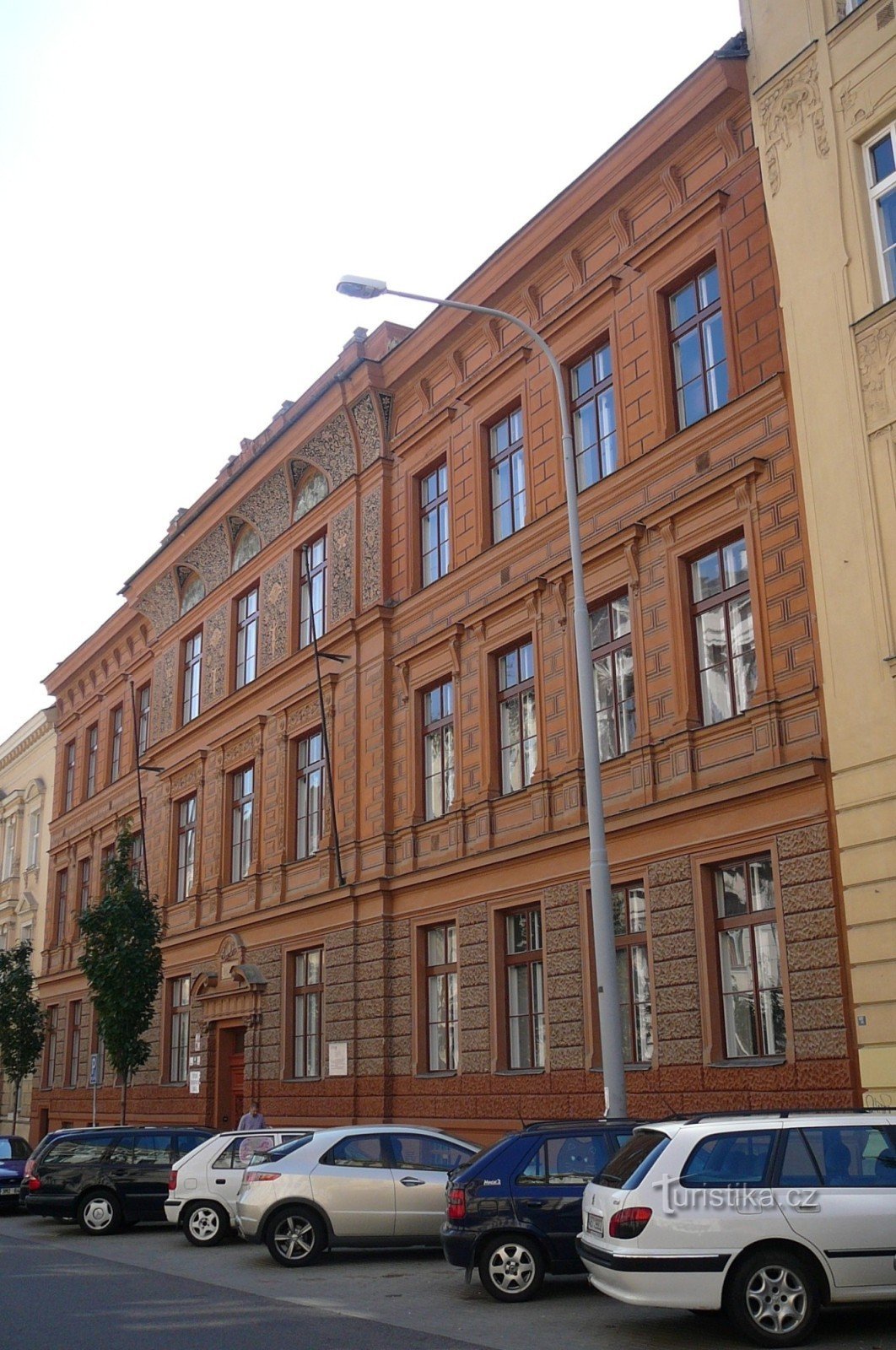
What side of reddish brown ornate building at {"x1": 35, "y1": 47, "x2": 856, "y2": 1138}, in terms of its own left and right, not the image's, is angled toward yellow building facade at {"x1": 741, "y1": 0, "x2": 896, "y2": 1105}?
left

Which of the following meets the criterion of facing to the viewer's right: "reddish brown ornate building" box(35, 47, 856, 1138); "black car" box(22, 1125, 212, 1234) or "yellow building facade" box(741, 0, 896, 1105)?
the black car

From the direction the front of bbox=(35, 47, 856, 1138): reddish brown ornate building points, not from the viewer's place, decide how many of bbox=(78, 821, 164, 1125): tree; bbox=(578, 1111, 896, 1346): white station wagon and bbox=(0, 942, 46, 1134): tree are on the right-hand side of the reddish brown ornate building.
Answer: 2

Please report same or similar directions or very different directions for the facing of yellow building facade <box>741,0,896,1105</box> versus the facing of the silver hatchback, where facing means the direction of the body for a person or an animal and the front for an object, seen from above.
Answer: very different directions

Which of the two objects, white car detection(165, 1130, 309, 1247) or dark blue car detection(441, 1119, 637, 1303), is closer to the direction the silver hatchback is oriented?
the dark blue car

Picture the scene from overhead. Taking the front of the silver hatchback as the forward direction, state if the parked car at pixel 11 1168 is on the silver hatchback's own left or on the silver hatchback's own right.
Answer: on the silver hatchback's own left

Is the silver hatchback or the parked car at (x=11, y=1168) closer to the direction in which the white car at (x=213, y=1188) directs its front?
the silver hatchback

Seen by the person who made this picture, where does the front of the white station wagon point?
facing away from the viewer and to the right of the viewer

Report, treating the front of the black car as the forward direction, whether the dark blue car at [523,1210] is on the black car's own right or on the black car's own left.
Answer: on the black car's own right

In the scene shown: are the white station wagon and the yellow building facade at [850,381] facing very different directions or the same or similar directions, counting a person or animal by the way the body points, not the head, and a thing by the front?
very different directions
